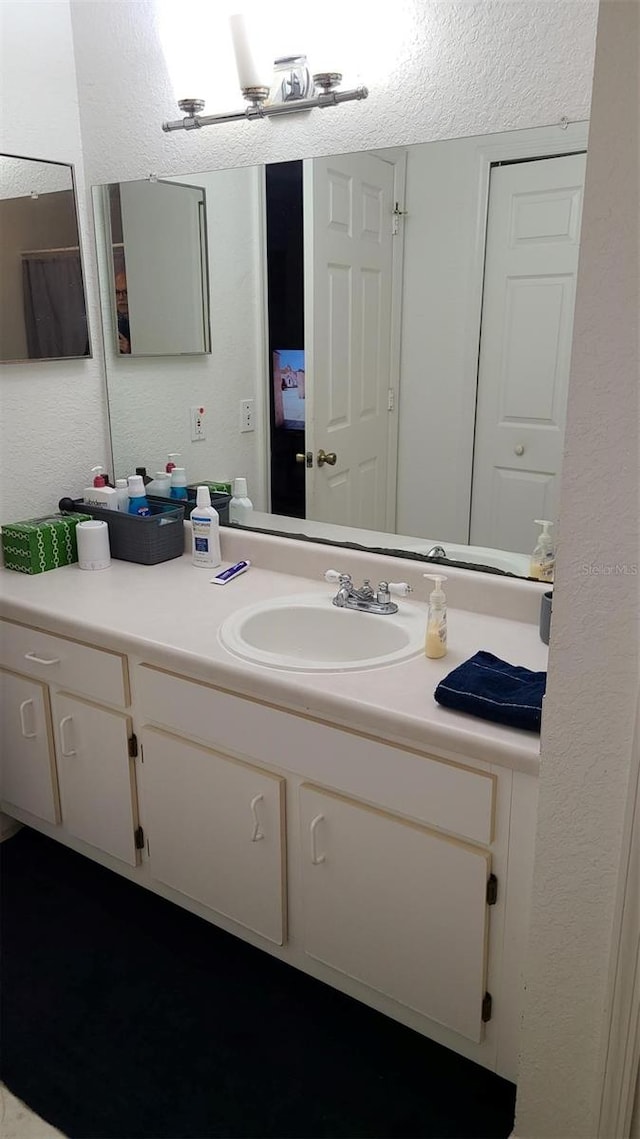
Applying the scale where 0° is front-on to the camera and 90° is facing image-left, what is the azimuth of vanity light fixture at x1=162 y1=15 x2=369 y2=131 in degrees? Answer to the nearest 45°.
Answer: approximately 45°

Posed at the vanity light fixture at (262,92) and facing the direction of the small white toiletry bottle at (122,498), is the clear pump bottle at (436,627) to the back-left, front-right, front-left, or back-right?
back-left

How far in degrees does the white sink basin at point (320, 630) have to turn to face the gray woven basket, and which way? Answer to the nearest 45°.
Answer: approximately 90° to its right

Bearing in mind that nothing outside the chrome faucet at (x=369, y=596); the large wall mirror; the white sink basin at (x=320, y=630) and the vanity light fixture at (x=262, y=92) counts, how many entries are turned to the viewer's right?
0

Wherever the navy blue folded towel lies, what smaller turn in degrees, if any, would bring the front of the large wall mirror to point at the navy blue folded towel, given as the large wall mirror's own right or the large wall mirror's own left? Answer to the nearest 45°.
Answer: approximately 45° to the large wall mirror's own left

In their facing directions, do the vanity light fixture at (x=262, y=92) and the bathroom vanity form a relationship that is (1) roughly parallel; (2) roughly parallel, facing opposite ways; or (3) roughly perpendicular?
roughly parallel

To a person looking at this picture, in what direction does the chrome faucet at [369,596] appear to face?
facing the viewer and to the left of the viewer

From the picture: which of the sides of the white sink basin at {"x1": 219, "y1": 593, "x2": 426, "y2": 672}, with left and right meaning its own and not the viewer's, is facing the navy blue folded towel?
left

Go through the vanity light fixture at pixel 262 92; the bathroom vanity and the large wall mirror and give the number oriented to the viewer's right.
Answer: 0
